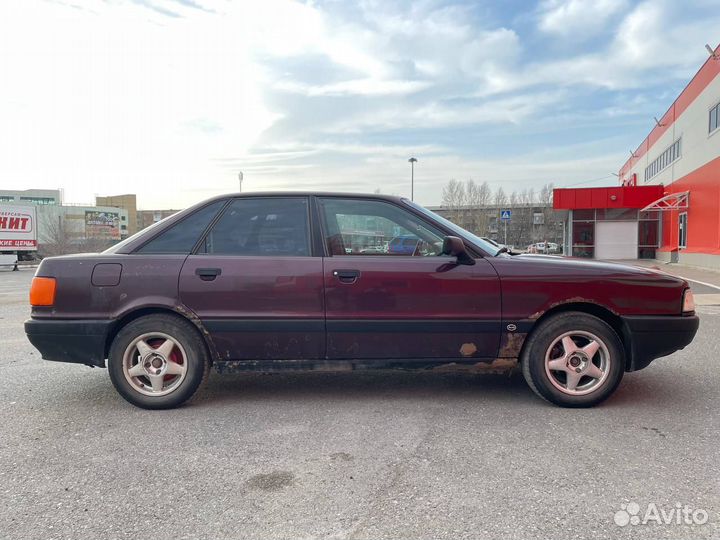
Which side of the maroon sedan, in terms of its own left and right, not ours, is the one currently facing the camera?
right

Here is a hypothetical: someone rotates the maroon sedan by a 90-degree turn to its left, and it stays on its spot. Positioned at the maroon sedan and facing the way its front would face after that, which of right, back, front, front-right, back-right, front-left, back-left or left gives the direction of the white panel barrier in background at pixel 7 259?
front-left

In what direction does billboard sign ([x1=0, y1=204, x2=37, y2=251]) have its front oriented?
toward the camera

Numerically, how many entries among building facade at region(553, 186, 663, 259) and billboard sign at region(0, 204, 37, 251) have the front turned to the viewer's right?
0

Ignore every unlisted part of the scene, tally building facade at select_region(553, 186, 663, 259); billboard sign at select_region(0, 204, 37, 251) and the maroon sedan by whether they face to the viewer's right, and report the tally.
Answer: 1

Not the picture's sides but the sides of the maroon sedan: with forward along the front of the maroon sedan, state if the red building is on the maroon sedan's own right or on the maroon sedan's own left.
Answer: on the maroon sedan's own left

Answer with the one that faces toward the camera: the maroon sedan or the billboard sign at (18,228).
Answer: the billboard sign

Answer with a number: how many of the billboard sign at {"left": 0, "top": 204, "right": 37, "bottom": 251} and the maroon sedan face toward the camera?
1

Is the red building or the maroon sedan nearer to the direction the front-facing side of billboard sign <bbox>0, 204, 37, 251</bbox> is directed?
the maroon sedan

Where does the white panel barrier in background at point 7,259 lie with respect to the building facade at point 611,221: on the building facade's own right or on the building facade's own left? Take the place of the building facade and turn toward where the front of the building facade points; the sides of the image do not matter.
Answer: on the building facade's own right

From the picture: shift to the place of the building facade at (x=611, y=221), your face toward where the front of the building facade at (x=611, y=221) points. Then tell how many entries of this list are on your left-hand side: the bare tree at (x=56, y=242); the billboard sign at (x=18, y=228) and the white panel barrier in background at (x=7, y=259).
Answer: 0

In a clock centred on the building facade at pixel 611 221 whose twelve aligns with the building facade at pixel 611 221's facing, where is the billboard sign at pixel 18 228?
The billboard sign is roughly at 2 o'clock from the building facade.

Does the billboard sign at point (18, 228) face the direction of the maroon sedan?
yes

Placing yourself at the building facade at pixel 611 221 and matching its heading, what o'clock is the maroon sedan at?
The maroon sedan is roughly at 12 o'clock from the building facade.

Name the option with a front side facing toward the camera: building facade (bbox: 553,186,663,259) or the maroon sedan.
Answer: the building facade

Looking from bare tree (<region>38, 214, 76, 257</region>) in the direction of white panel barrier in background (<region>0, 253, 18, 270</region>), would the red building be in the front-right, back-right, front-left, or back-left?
front-left

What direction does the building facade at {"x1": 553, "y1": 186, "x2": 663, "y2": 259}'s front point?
toward the camera
